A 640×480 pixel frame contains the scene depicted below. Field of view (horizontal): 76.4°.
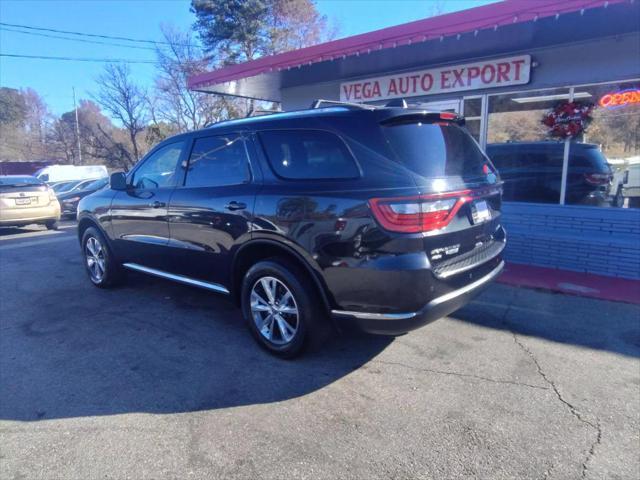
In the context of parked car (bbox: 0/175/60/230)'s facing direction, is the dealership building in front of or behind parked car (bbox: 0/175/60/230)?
behind

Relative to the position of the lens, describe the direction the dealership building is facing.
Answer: facing the viewer and to the left of the viewer

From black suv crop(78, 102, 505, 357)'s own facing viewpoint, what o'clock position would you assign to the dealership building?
The dealership building is roughly at 3 o'clock from the black suv.

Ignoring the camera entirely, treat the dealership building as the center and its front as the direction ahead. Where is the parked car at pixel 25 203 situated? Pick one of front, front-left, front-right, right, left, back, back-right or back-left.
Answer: front-right

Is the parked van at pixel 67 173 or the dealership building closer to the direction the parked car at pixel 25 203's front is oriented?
the parked van

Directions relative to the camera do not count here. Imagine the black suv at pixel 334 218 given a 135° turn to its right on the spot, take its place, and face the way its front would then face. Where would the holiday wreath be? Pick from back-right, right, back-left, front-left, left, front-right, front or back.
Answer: front-left

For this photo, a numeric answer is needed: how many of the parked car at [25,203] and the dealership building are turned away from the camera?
1

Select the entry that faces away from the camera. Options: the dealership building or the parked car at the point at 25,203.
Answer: the parked car

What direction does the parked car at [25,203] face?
away from the camera

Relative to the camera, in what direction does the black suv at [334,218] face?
facing away from the viewer and to the left of the viewer

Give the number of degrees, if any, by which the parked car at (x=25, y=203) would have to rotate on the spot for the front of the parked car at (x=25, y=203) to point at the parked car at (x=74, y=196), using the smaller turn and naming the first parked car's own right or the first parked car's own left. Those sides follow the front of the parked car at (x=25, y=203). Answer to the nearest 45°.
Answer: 0° — it already faces it

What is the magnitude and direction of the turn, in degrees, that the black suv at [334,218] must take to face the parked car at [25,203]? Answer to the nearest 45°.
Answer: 0° — it already faces it

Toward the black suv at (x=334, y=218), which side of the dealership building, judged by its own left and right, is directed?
front

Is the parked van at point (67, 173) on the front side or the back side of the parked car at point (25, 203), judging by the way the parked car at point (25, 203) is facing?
on the front side

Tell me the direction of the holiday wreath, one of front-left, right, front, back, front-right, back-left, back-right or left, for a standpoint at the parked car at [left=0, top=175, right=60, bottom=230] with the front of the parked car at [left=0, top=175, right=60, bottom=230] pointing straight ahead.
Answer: back-right
